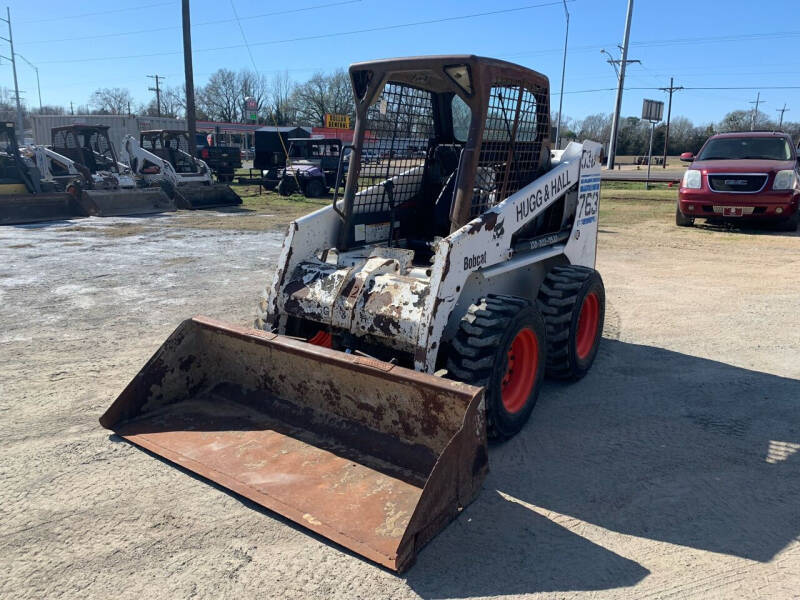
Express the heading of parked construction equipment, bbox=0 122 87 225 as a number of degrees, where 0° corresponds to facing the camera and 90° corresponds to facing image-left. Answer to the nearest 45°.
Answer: approximately 315°

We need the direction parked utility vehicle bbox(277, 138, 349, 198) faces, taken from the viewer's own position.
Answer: facing the viewer and to the left of the viewer

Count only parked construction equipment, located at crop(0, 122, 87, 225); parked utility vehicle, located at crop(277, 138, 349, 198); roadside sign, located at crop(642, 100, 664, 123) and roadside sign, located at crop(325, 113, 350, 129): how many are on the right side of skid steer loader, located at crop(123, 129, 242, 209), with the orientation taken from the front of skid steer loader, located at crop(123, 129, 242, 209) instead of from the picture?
1

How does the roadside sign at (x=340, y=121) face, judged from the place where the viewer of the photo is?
facing the viewer

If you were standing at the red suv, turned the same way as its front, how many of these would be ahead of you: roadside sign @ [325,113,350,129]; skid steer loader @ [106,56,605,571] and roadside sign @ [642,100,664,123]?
1

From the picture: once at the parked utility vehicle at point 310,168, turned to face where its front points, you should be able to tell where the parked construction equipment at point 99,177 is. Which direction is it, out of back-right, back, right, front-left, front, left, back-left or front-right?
front

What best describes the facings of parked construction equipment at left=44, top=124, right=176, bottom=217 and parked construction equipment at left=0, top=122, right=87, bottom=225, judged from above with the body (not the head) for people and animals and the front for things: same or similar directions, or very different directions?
same or similar directions

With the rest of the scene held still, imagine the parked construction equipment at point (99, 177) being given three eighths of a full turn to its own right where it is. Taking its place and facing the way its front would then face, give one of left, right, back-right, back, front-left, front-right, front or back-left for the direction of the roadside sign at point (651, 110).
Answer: back

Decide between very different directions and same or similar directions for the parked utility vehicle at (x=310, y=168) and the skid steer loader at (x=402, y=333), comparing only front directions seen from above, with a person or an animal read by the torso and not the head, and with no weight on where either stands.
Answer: same or similar directions

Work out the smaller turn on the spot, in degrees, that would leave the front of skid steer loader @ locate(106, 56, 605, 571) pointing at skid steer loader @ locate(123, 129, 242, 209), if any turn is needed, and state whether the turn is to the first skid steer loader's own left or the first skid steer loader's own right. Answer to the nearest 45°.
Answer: approximately 135° to the first skid steer loader's own right

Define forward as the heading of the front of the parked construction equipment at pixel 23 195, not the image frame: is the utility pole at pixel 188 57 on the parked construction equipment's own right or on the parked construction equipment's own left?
on the parked construction equipment's own left

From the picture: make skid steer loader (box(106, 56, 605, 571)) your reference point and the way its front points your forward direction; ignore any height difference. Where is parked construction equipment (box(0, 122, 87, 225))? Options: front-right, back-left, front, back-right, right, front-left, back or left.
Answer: right

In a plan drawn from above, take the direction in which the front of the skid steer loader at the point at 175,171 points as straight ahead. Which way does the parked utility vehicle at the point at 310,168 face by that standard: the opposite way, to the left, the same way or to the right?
to the right

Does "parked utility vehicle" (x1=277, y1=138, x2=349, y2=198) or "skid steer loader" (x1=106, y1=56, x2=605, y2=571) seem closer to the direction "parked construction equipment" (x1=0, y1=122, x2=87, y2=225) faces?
the skid steer loader

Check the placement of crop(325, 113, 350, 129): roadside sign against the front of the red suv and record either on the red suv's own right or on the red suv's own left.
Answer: on the red suv's own right

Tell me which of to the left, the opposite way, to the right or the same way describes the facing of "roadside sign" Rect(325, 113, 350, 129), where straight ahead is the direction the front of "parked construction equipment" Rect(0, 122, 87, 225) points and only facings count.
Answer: to the right

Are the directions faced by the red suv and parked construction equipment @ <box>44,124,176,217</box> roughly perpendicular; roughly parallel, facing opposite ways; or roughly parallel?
roughly perpendicular

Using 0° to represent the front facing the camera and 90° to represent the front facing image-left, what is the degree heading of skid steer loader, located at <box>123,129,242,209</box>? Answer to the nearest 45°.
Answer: approximately 315°

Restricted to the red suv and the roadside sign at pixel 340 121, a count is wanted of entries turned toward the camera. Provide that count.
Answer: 2

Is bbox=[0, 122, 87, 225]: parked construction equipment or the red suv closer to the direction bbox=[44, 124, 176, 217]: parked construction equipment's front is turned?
the red suv

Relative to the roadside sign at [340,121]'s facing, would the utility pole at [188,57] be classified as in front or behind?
in front
